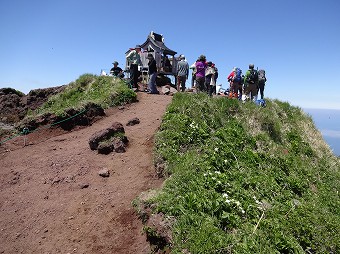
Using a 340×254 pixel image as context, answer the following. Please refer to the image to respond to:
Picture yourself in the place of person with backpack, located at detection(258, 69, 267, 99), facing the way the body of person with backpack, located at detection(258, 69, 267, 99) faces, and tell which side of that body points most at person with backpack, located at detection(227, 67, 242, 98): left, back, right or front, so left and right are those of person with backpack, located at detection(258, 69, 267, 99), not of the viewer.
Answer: left

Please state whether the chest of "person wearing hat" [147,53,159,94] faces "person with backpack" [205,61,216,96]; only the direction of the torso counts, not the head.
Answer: no

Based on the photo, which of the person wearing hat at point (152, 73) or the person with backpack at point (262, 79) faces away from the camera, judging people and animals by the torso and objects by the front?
the person with backpack

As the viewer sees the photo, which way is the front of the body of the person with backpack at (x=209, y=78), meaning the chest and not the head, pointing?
away from the camera

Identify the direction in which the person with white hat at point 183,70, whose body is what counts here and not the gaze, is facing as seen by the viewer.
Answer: away from the camera

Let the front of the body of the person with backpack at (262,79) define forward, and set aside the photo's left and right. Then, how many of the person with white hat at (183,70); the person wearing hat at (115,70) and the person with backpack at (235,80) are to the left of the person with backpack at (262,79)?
3

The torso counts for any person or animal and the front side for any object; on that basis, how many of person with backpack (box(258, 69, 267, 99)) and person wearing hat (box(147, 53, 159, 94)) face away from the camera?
1

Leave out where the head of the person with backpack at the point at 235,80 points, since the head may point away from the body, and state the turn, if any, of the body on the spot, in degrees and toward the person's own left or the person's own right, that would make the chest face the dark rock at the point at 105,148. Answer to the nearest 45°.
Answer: approximately 90° to the person's own left

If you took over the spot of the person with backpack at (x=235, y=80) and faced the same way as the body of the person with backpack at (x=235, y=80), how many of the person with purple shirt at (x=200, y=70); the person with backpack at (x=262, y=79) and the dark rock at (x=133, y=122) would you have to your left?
2

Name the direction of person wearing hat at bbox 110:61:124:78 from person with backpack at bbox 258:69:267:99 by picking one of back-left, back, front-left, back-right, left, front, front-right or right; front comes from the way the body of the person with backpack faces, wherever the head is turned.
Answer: left

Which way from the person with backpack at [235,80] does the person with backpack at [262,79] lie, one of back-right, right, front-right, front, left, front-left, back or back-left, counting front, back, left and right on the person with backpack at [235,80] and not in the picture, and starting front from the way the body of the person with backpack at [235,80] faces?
back-right

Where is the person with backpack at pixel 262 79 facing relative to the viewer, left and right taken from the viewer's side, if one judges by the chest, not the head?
facing away from the viewer

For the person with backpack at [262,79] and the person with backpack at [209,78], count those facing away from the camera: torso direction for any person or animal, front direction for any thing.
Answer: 2
